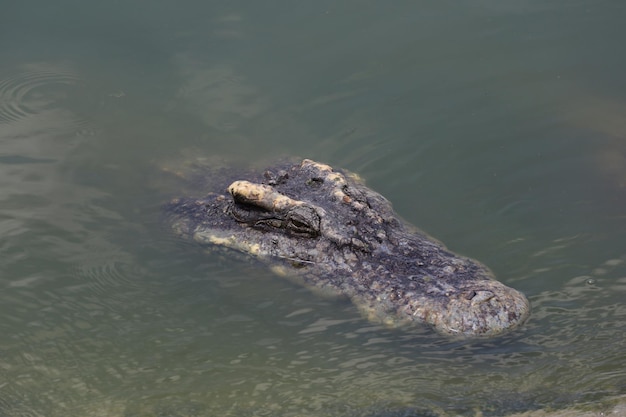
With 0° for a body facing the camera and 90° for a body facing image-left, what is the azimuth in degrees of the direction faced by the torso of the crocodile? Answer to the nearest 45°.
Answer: approximately 315°
